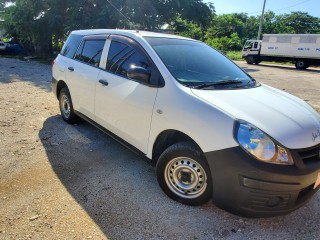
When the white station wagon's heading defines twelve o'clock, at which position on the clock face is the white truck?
The white truck is roughly at 8 o'clock from the white station wagon.

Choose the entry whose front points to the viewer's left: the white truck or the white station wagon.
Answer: the white truck

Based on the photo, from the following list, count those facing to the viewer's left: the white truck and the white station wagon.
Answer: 1

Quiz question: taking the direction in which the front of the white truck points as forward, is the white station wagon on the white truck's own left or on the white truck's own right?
on the white truck's own left

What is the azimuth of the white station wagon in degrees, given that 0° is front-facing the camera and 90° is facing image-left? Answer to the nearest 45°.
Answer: approximately 315°

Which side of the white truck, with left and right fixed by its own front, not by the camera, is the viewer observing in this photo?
left

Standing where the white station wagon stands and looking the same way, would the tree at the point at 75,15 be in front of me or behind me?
behind
